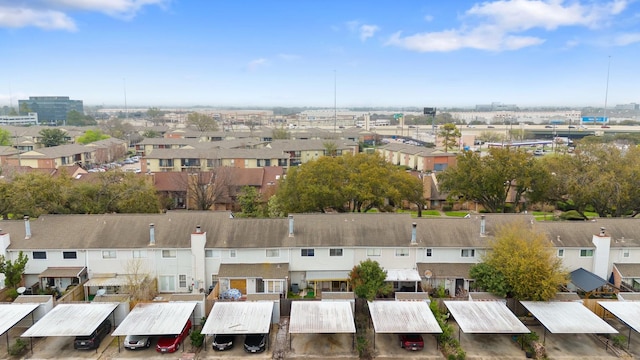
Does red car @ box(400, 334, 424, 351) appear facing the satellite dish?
yes

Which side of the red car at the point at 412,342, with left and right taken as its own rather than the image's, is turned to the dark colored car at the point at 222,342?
left

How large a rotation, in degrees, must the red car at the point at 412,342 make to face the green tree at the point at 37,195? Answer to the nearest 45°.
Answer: approximately 90° to its left

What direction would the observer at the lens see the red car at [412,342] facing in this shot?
facing away from the viewer

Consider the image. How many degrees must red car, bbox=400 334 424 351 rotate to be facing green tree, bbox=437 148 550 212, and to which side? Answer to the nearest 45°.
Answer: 0° — it already faces it

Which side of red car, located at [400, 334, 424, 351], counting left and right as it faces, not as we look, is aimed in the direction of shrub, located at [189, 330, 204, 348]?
left
